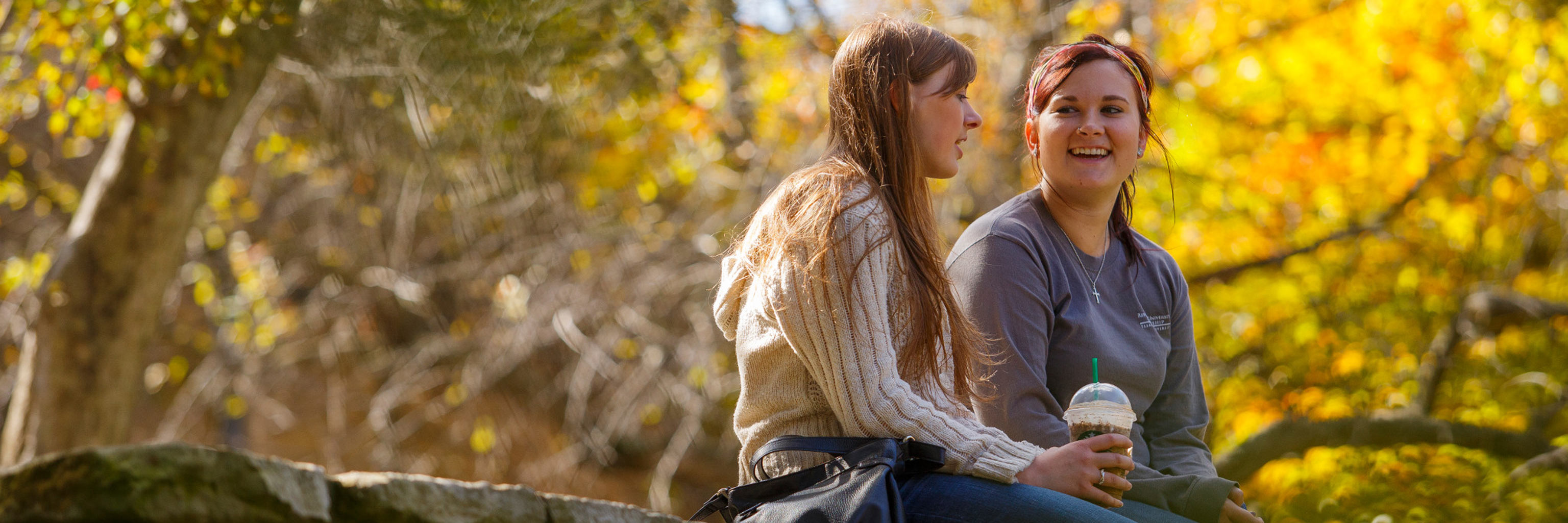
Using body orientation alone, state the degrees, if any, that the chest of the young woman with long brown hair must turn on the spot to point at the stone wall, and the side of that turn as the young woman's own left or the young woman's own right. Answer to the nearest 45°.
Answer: approximately 135° to the young woman's own right

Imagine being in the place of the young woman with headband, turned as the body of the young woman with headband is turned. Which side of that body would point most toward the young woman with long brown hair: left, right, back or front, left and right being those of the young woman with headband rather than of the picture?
right

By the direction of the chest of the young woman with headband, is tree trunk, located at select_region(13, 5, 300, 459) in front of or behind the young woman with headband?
behind

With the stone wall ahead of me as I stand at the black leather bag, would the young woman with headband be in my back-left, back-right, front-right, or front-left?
back-right

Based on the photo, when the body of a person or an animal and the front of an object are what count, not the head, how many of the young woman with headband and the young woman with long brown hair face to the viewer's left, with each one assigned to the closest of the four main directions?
0

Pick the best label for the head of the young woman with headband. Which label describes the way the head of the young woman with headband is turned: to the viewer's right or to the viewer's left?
to the viewer's left

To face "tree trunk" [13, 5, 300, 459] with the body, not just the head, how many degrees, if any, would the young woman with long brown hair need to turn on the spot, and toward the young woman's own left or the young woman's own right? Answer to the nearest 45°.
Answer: approximately 135° to the young woman's own left

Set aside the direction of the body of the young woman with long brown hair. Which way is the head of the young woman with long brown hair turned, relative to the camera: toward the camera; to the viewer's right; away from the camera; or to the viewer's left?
to the viewer's right

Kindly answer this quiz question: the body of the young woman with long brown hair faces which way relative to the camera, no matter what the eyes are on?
to the viewer's right
